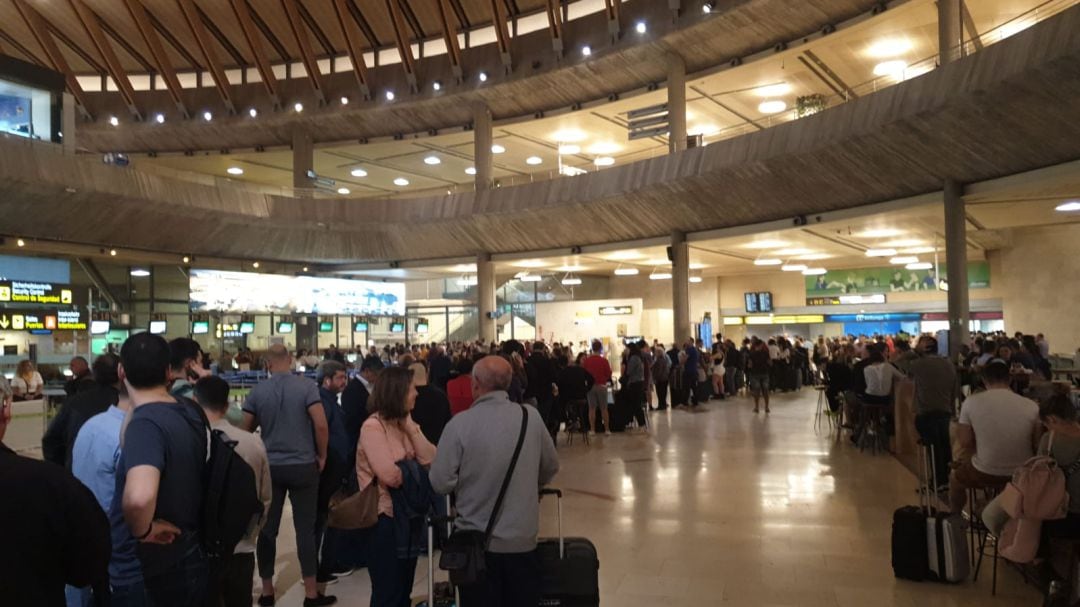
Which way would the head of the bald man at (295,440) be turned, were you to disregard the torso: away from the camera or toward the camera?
away from the camera

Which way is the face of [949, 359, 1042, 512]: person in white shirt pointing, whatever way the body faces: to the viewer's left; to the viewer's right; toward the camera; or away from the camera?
away from the camera

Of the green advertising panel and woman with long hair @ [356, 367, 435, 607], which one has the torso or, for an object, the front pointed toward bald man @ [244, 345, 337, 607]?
the green advertising panel

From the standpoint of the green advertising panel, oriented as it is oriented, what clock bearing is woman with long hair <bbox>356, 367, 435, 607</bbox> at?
The woman with long hair is roughly at 12 o'clock from the green advertising panel.

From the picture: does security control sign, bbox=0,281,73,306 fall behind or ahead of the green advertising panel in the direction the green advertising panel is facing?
ahead

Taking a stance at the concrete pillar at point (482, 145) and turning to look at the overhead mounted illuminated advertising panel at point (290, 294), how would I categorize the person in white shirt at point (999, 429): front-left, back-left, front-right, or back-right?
back-left

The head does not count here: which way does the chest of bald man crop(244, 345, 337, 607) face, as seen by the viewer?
away from the camera

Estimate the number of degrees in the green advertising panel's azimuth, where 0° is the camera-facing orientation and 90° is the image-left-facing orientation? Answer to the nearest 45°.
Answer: approximately 0°

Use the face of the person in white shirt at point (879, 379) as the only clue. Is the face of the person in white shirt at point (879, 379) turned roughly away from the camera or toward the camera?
away from the camera

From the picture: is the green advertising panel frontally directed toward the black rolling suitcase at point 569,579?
yes

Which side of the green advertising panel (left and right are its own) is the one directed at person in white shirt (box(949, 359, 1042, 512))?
front

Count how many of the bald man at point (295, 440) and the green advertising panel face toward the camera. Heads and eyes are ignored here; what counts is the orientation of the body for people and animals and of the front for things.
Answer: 1

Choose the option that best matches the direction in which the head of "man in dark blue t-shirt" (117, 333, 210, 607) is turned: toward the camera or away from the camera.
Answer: away from the camera
